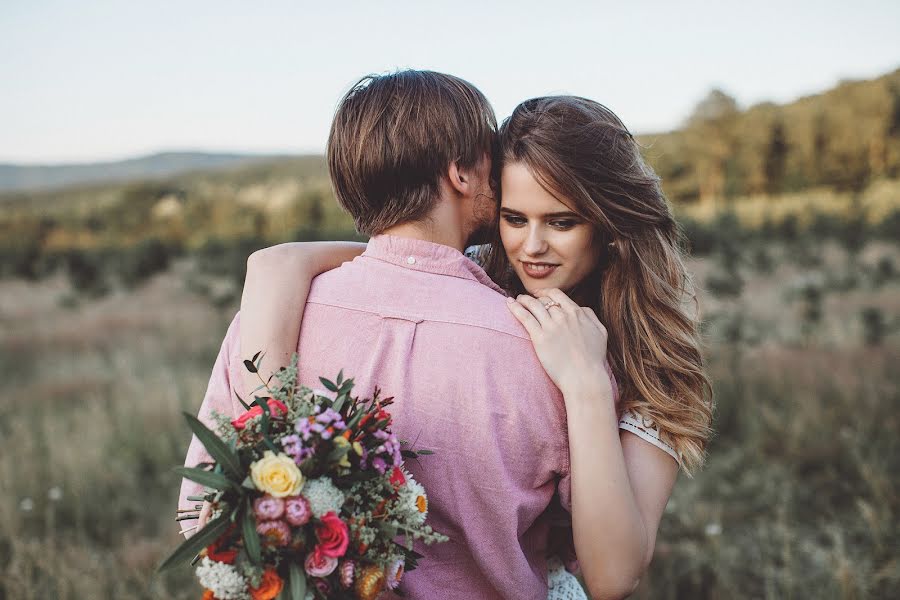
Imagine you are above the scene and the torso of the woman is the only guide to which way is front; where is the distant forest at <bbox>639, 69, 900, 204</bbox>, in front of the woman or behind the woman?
behind

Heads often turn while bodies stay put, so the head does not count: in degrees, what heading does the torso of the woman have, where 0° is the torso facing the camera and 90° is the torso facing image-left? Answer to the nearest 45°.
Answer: approximately 45°

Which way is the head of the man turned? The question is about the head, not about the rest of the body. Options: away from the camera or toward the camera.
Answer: away from the camera
